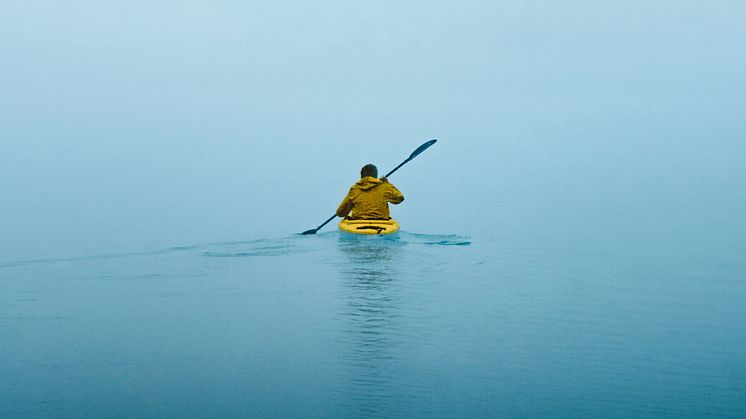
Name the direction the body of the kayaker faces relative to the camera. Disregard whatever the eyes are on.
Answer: away from the camera
